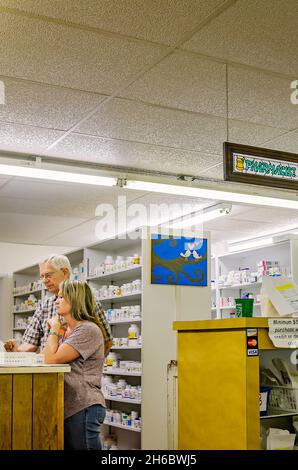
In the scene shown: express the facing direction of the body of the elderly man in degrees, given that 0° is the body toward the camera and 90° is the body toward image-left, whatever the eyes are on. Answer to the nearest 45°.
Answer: approximately 45°

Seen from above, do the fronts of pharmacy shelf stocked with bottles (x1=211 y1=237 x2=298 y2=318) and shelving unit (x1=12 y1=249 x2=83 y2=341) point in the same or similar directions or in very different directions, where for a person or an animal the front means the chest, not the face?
same or similar directions

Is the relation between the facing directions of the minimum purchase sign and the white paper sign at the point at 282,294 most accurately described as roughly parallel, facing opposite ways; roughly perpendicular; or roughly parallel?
roughly parallel

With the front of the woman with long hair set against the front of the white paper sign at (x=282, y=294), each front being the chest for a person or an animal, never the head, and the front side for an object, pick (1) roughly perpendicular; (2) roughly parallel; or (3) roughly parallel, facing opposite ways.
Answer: roughly perpendicular

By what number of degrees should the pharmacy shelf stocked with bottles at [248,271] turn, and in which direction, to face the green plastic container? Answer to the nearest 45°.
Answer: approximately 45° to its left

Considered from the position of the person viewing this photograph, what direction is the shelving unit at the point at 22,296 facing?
facing the viewer and to the left of the viewer

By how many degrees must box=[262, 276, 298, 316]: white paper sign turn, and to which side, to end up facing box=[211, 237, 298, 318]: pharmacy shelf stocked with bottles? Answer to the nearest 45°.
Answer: approximately 180°

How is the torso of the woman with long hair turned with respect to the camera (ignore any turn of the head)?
to the viewer's left

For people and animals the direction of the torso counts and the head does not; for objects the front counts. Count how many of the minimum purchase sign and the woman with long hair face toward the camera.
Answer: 1

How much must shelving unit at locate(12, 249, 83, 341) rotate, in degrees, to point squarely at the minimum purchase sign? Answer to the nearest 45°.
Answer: approximately 45° to its left

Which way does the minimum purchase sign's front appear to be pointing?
toward the camera

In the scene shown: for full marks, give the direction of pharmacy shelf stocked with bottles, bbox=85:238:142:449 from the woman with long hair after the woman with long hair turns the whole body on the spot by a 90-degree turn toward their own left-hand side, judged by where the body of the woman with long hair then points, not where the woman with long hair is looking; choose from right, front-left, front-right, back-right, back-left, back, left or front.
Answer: back

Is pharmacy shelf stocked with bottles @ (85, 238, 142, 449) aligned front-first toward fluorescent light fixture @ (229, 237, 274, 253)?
no

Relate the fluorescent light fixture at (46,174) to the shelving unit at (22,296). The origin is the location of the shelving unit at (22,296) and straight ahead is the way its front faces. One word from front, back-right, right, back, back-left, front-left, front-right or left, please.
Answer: front-left
